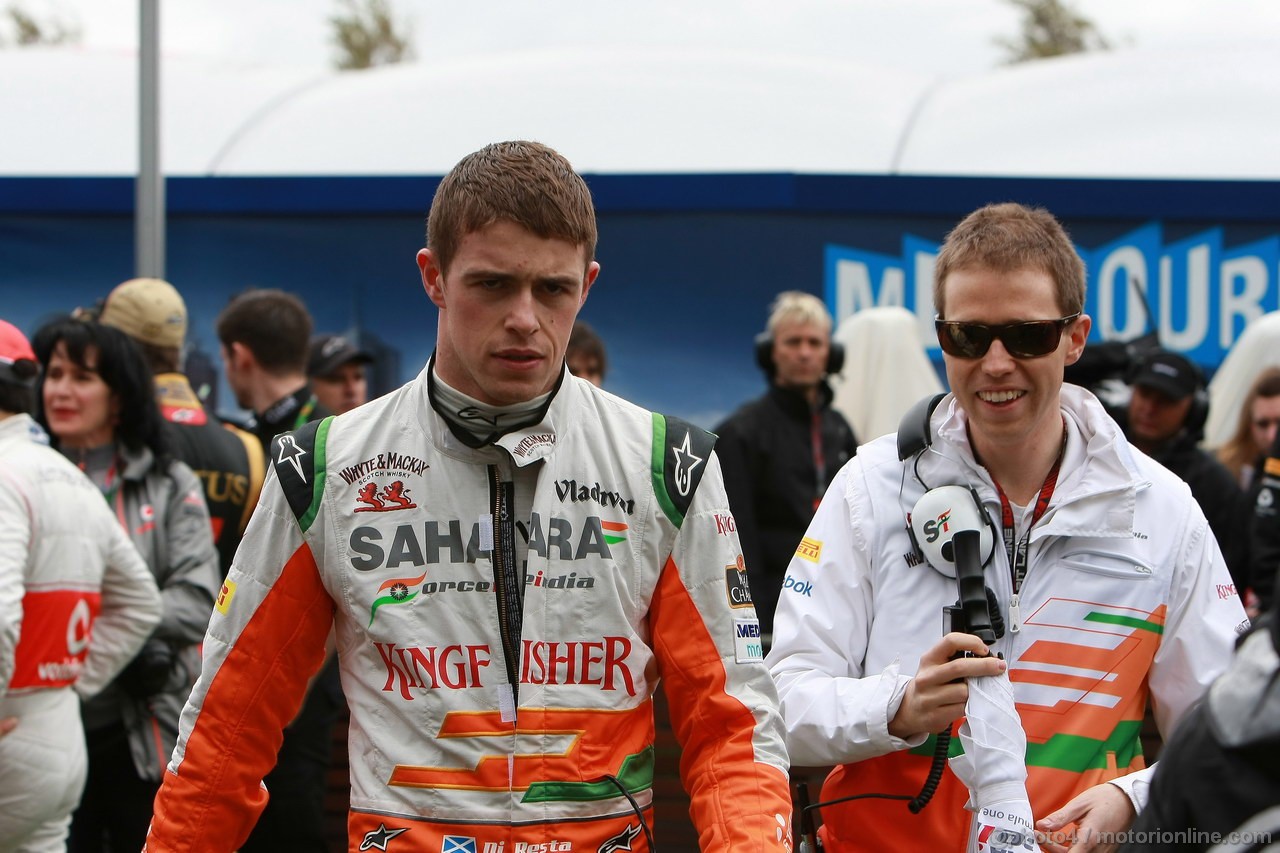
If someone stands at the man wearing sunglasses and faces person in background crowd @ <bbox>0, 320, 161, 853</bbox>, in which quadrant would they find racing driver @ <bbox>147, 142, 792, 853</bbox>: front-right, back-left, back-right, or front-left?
front-left

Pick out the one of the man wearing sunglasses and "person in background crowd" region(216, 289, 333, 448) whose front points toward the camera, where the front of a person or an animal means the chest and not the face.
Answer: the man wearing sunglasses

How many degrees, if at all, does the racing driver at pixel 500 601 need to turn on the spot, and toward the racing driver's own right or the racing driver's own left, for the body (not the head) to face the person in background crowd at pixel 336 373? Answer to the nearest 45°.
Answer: approximately 180°

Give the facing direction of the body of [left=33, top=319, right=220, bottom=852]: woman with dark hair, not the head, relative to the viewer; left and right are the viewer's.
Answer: facing the viewer and to the left of the viewer

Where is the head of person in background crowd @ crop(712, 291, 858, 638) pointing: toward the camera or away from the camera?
toward the camera

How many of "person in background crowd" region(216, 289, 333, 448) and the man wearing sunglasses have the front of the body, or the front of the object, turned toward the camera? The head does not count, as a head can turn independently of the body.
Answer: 1

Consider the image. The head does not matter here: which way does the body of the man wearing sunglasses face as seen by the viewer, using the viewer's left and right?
facing the viewer

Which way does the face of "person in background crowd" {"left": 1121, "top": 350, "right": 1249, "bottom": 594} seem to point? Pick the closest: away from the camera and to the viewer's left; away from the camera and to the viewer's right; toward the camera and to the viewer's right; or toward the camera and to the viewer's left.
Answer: toward the camera and to the viewer's left

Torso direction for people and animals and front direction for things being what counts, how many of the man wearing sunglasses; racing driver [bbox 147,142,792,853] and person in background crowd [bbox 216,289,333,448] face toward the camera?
2

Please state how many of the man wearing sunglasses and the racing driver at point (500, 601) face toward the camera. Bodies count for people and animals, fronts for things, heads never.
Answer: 2

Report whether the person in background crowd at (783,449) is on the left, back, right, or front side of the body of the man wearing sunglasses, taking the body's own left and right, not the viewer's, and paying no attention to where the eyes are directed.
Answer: back
